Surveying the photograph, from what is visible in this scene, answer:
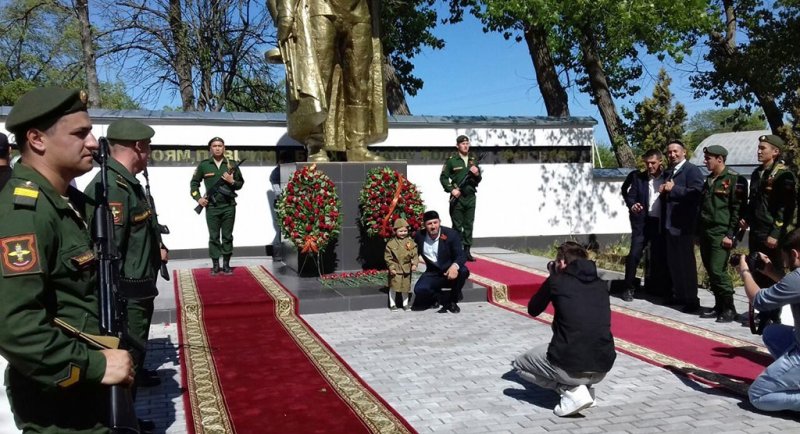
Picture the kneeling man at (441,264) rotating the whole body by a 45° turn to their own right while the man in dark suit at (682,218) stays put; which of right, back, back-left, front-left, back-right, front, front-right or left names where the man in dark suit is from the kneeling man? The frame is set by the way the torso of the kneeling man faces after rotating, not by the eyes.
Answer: back-left

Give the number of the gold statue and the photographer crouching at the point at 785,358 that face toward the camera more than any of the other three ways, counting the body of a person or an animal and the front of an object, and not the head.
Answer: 1

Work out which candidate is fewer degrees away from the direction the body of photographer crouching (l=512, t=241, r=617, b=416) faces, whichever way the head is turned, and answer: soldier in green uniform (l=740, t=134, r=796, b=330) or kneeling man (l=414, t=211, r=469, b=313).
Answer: the kneeling man

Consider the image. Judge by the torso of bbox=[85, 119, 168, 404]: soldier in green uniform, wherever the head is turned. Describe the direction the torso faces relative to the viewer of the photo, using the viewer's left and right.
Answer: facing to the right of the viewer

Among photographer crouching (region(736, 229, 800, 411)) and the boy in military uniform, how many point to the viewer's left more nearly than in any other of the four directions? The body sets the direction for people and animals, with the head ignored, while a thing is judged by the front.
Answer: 1

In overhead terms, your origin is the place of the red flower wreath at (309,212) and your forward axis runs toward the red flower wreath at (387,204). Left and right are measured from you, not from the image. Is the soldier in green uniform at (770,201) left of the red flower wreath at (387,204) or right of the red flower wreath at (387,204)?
right

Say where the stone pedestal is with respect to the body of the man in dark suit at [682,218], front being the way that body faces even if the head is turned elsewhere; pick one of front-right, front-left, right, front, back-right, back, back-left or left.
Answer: front-right

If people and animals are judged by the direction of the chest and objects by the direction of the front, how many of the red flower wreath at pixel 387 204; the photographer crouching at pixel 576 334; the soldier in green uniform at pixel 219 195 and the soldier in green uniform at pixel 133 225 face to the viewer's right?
1

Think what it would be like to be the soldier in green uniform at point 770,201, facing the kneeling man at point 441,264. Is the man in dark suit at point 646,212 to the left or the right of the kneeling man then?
right

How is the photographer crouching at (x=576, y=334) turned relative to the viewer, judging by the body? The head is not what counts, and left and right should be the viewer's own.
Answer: facing away from the viewer and to the left of the viewer

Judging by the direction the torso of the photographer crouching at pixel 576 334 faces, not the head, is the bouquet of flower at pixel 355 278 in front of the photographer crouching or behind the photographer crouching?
in front

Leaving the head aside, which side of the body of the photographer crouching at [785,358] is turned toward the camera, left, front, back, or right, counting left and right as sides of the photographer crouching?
left

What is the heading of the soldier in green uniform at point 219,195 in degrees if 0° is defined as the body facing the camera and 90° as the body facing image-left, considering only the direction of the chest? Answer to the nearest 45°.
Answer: approximately 0°
